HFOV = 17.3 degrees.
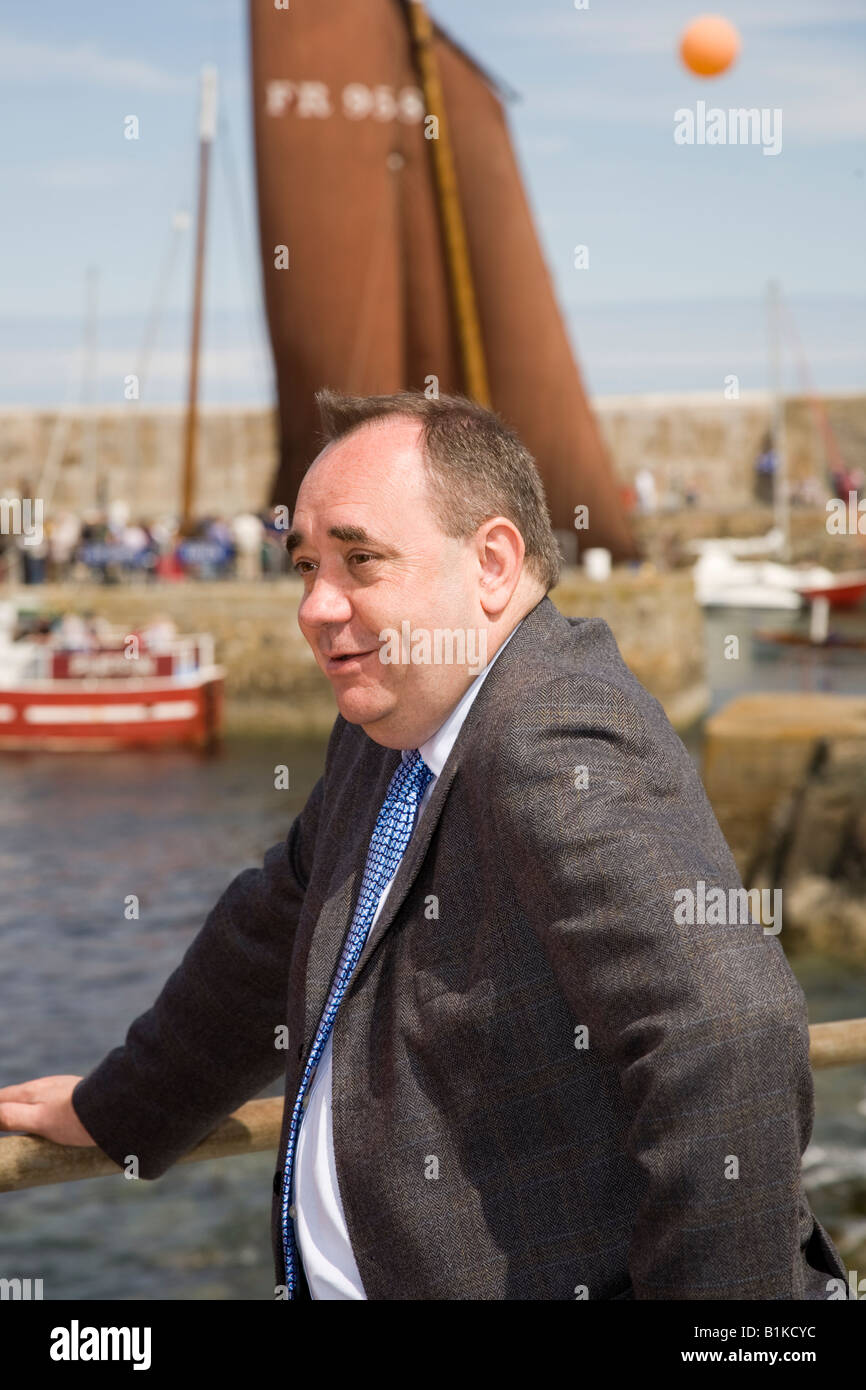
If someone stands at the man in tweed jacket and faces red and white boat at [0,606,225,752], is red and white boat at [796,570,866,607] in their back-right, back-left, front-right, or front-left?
front-right

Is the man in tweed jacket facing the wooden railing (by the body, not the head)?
no

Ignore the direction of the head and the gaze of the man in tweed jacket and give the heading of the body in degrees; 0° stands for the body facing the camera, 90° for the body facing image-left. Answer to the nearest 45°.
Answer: approximately 45°

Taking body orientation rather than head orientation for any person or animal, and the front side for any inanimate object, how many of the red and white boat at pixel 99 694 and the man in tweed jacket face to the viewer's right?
1

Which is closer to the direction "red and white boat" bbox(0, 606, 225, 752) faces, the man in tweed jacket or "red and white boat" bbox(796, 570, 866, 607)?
the red and white boat

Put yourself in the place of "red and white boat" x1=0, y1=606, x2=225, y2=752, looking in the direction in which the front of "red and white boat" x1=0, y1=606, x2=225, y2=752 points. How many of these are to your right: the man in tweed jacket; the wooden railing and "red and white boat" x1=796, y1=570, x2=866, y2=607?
2

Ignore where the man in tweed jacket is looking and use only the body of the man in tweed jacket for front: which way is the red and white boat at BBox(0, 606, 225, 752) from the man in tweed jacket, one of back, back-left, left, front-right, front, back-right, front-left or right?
back-right

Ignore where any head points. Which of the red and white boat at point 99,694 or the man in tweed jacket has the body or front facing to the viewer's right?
the red and white boat

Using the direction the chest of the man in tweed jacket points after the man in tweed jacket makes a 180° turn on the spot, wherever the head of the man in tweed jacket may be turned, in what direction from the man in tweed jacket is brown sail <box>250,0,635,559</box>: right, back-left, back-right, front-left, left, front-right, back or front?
front-left

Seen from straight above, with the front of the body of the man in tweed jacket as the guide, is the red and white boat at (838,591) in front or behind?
behind
